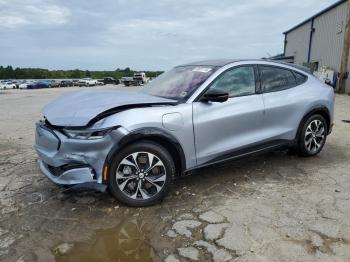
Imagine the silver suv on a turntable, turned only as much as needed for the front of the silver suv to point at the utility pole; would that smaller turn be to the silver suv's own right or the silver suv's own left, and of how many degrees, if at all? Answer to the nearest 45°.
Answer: approximately 180°

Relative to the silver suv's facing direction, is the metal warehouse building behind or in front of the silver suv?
behind
